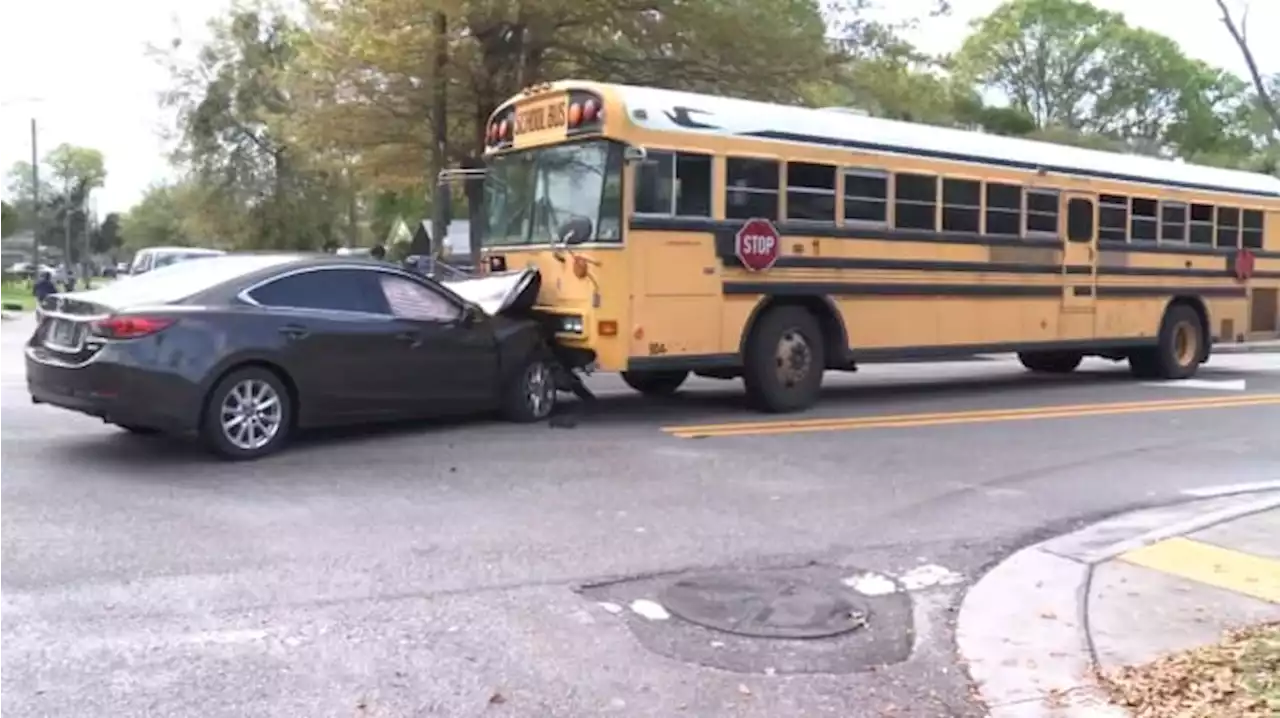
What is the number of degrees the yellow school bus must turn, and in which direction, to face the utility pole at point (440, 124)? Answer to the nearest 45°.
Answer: approximately 90° to its right

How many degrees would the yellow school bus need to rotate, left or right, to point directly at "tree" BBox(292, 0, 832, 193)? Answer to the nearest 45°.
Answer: approximately 90° to its right

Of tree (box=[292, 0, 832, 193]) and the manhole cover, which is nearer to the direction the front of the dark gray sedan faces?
the tree

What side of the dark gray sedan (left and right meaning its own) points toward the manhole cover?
right

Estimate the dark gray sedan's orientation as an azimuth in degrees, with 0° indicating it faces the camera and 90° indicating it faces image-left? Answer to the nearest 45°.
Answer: approximately 225°

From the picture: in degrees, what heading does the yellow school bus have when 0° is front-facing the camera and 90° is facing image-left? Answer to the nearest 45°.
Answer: approximately 45°

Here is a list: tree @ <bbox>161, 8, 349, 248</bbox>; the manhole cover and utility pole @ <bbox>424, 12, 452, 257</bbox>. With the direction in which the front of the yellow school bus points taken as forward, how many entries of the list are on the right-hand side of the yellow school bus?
2

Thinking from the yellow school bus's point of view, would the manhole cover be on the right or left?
on its left

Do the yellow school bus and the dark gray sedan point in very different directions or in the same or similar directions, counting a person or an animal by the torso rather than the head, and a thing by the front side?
very different directions
